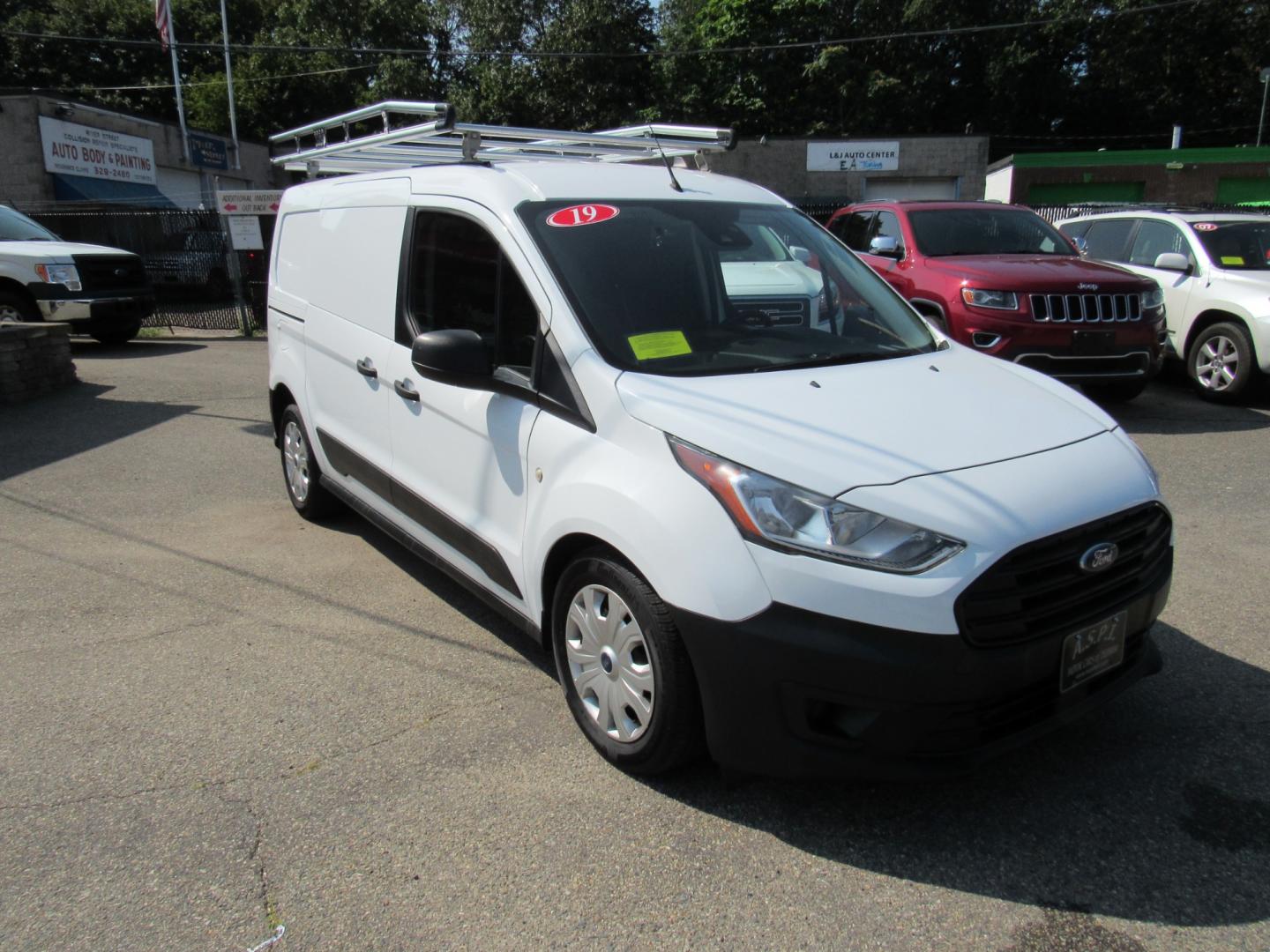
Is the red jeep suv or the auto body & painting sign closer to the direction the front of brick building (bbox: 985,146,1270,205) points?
the red jeep suv

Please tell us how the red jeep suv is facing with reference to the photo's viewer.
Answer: facing the viewer and to the right of the viewer

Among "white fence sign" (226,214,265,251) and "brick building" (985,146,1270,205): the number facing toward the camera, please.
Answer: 2

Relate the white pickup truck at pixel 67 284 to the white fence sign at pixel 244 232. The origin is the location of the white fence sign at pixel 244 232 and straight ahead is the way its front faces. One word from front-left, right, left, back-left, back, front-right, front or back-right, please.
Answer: front-right

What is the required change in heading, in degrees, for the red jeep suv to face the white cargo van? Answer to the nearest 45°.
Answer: approximately 45° to its right

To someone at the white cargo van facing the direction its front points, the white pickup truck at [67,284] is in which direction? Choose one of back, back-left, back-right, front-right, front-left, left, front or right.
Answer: back

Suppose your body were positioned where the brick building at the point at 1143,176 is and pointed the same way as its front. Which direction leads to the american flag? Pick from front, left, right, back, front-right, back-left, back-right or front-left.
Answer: front-right

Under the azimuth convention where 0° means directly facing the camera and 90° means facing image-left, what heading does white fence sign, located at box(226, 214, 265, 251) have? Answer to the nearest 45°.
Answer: approximately 0°

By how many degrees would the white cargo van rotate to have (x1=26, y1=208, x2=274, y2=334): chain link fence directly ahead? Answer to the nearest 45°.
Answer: approximately 180°

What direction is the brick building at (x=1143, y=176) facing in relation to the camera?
toward the camera

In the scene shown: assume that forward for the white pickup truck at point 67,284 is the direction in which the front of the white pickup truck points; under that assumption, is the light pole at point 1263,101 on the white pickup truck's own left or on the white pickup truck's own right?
on the white pickup truck's own left

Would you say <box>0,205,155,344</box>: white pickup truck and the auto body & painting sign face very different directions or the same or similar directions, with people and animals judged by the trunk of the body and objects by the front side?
same or similar directions

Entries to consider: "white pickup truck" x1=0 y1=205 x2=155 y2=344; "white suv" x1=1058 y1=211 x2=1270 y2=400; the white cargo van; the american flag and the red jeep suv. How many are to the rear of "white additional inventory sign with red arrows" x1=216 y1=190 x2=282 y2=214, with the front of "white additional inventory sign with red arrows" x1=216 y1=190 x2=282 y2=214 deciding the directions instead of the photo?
1

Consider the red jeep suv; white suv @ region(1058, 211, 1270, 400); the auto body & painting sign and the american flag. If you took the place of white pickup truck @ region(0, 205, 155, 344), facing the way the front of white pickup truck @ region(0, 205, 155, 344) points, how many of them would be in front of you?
2

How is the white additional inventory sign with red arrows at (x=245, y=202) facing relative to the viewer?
toward the camera
